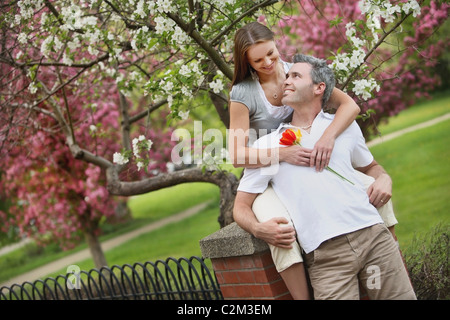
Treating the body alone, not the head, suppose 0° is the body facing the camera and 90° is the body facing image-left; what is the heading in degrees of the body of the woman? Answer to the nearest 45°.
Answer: approximately 315°

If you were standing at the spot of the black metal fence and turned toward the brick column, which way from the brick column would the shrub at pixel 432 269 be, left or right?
left

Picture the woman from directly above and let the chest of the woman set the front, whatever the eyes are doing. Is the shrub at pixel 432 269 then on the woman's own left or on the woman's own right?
on the woman's own left
